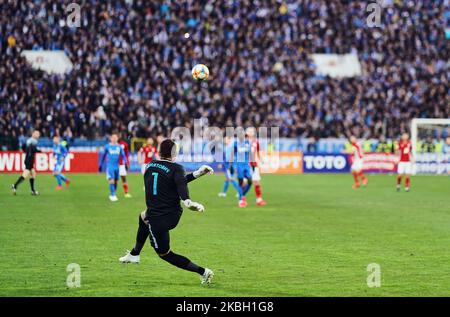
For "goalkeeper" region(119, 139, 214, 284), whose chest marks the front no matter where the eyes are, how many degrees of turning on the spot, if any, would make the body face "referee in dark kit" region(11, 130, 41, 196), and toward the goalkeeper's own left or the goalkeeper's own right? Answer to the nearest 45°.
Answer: approximately 45° to the goalkeeper's own left

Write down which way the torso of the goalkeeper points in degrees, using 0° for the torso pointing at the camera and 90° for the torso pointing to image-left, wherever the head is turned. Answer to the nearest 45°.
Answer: approximately 225°

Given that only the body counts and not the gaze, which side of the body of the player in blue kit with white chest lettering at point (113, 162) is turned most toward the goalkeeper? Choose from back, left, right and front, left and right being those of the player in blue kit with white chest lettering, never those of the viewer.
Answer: front

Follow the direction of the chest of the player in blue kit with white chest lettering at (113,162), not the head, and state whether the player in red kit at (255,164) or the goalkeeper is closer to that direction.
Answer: the goalkeeper

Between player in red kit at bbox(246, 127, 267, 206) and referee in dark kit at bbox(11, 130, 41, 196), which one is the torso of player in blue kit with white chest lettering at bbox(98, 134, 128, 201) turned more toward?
the player in red kit

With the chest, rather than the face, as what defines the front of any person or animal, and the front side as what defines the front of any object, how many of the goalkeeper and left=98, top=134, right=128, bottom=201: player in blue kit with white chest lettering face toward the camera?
1

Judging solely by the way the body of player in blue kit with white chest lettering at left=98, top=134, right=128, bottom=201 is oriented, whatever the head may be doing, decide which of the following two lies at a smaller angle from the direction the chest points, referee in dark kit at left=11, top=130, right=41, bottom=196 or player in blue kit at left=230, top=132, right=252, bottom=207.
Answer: the player in blue kit

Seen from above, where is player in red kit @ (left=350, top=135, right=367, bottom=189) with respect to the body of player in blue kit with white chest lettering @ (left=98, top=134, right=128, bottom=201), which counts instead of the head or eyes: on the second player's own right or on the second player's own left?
on the second player's own left

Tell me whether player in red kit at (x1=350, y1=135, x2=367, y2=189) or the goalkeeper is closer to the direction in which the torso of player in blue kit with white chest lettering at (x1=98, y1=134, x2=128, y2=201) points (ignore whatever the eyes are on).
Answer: the goalkeeper

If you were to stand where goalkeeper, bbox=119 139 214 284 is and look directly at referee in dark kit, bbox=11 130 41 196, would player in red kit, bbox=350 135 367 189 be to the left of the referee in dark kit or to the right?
right

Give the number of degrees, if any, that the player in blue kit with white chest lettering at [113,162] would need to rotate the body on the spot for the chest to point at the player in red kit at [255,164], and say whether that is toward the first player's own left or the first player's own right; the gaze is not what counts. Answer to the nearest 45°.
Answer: approximately 45° to the first player's own left
